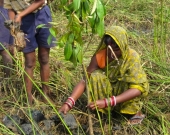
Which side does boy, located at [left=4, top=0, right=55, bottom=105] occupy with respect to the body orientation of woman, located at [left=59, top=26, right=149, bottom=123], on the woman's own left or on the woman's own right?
on the woman's own right

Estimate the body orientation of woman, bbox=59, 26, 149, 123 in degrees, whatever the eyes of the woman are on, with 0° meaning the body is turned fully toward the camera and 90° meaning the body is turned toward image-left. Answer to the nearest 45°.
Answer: approximately 45°

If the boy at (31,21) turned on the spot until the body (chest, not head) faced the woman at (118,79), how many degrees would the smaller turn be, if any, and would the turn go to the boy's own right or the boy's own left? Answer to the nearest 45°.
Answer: approximately 45° to the boy's own left

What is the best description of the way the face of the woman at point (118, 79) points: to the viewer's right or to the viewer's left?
to the viewer's left
